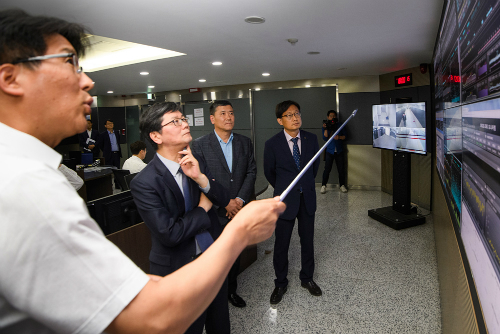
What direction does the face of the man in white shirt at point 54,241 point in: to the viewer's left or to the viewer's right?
to the viewer's right

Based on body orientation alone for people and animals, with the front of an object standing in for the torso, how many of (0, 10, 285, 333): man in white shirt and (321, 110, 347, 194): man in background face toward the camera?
1

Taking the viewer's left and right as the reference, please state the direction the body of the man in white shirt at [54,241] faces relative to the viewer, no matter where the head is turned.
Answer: facing to the right of the viewer

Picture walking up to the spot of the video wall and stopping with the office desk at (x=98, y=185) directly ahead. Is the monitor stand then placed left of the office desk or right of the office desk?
right

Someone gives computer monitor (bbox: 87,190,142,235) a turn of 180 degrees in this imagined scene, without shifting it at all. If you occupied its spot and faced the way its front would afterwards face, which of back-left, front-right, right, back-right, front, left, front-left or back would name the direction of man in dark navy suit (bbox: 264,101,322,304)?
front-left

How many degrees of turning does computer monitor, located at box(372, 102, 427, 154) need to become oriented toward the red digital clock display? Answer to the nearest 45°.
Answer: approximately 135° to its right

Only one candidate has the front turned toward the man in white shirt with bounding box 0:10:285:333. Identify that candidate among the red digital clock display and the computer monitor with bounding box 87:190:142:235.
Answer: the red digital clock display

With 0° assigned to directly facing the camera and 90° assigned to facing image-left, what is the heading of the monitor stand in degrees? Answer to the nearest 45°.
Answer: approximately 45°

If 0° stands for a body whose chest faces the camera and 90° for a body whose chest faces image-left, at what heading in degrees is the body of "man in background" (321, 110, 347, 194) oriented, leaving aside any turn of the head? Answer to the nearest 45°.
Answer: approximately 0°

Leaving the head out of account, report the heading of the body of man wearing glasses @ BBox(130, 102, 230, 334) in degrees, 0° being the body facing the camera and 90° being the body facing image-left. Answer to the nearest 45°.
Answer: approximately 315°

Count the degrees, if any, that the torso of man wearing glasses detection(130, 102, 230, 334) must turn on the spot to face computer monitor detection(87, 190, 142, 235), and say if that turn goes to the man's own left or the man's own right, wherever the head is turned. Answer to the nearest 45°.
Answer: approximately 180°

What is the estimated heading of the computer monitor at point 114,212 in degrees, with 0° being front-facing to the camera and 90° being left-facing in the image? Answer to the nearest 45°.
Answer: approximately 135°
